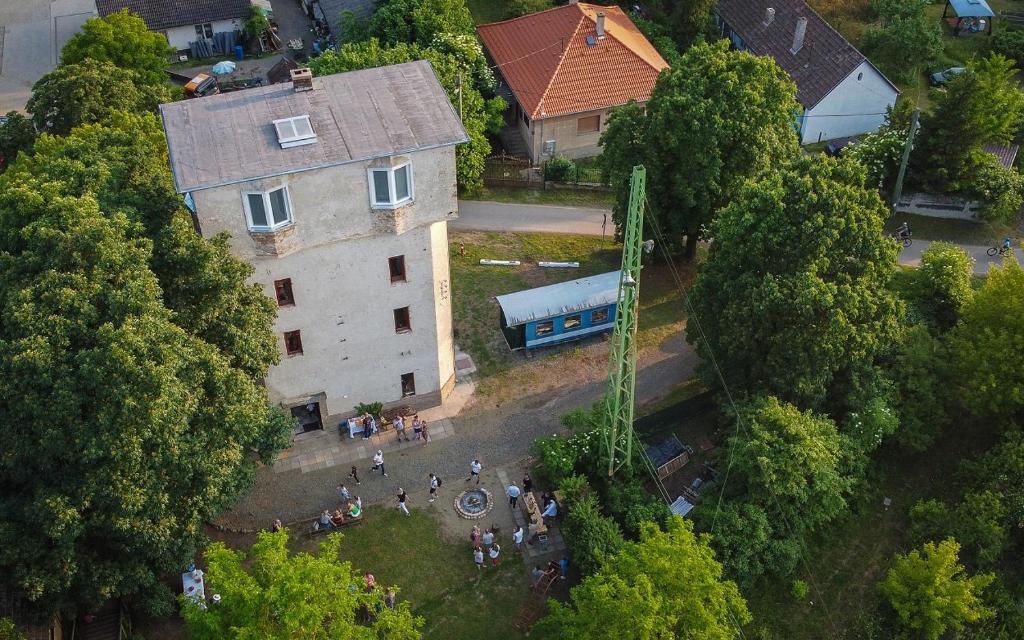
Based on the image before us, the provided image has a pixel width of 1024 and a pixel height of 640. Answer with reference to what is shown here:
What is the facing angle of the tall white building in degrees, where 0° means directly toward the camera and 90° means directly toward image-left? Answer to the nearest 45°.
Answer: approximately 0°

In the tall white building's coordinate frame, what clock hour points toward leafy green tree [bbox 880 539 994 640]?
The leafy green tree is roughly at 10 o'clock from the tall white building.

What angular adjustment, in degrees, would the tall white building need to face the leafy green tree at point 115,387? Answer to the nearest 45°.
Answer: approximately 45° to its right

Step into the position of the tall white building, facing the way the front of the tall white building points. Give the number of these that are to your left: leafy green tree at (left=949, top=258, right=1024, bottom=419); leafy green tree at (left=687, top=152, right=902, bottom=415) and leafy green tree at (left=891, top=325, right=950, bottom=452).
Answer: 3

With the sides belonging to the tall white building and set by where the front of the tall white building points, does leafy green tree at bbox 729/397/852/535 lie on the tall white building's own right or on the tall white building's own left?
on the tall white building's own left

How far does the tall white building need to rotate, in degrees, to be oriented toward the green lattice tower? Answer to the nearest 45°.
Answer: approximately 45° to its left

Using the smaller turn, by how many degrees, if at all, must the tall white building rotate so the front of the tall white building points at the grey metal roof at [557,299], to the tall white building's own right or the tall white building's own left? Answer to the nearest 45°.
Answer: approximately 135° to the tall white building's own left

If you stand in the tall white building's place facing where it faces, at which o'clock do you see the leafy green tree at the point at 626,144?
The leafy green tree is roughly at 8 o'clock from the tall white building.

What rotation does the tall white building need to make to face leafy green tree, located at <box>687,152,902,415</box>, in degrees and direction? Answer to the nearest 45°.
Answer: approximately 90° to its left

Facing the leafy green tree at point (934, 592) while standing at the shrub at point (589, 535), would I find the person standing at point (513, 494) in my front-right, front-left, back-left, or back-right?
back-left

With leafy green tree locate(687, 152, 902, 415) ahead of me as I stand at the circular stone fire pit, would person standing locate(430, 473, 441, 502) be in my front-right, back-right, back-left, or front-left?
back-left

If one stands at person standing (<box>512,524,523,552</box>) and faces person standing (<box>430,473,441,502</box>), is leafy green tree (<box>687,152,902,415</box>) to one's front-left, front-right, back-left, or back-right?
back-right
